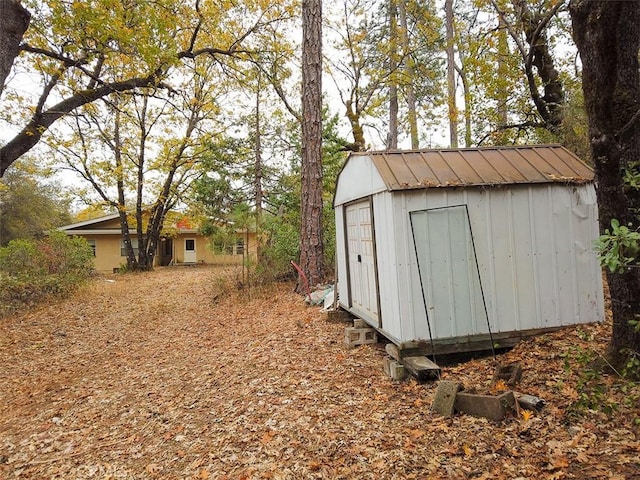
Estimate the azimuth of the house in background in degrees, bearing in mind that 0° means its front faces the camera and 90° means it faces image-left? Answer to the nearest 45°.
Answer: approximately 0°

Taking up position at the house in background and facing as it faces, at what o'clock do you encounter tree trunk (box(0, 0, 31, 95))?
The tree trunk is roughly at 12 o'clock from the house in background.

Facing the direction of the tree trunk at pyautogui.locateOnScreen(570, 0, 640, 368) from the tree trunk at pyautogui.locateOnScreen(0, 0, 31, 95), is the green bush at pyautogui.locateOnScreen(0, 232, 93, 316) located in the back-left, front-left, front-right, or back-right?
back-left

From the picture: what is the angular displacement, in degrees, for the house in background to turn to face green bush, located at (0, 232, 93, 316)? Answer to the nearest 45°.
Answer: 0° — it already faces it

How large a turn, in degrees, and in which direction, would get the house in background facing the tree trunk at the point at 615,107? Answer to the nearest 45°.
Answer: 0° — it already faces it

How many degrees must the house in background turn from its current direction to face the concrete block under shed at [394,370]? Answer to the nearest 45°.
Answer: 0° — it already faces it

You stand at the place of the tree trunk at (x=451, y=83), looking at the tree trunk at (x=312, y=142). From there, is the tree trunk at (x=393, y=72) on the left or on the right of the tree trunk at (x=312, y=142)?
right

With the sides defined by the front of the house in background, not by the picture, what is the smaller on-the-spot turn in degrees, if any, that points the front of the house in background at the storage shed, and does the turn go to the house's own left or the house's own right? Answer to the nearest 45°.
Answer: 0° — it already faces it
